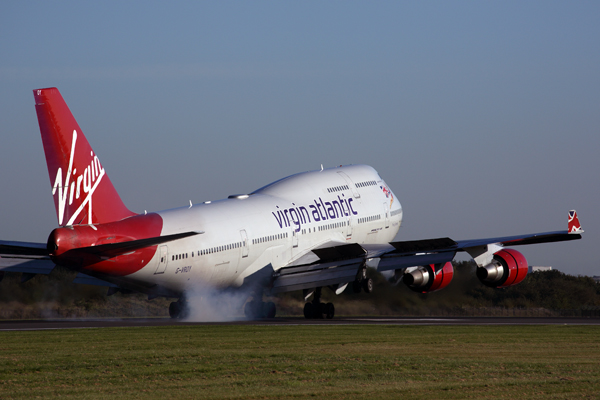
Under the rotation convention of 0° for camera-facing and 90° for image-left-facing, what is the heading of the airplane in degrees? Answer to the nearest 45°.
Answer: approximately 225°
